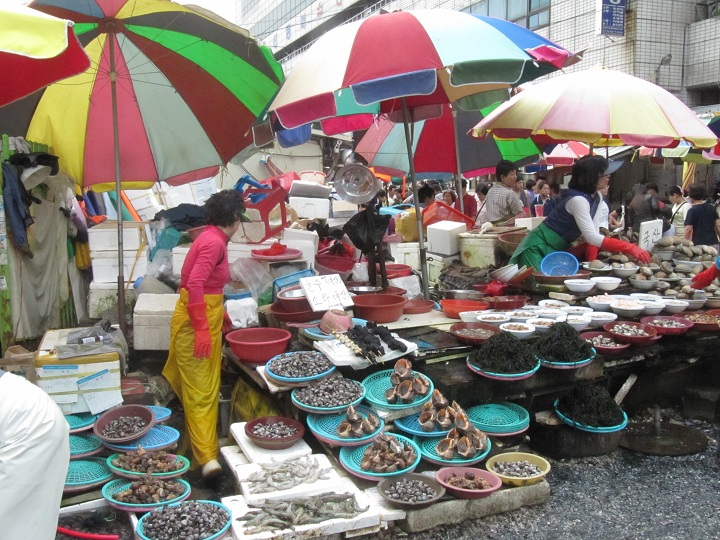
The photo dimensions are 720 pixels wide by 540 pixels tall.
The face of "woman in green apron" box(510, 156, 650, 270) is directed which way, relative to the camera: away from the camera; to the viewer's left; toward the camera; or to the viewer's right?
to the viewer's right

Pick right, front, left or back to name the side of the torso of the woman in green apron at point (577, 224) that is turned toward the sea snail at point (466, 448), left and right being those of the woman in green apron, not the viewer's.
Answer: right

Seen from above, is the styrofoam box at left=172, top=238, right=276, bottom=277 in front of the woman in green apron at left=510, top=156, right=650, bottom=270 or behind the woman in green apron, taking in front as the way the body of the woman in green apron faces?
behind

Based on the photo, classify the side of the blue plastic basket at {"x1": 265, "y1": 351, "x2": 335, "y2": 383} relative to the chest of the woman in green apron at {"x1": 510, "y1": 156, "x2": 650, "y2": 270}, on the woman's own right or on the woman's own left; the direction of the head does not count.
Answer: on the woman's own right

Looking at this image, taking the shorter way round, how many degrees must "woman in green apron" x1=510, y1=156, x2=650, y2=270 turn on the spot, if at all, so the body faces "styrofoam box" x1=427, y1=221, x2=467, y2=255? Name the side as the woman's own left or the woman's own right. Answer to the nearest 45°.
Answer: approximately 135° to the woman's own left

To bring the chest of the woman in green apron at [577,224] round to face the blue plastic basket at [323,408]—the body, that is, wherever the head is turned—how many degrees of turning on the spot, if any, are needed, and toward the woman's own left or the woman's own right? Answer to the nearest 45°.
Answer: approximately 135° to the woman's own right

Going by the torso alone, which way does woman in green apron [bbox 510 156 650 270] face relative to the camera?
to the viewer's right

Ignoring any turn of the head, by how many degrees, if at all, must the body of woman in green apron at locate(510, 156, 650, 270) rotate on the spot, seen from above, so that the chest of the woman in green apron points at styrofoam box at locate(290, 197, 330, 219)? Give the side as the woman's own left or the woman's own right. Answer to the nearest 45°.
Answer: approximately 135° to the woman's own left
